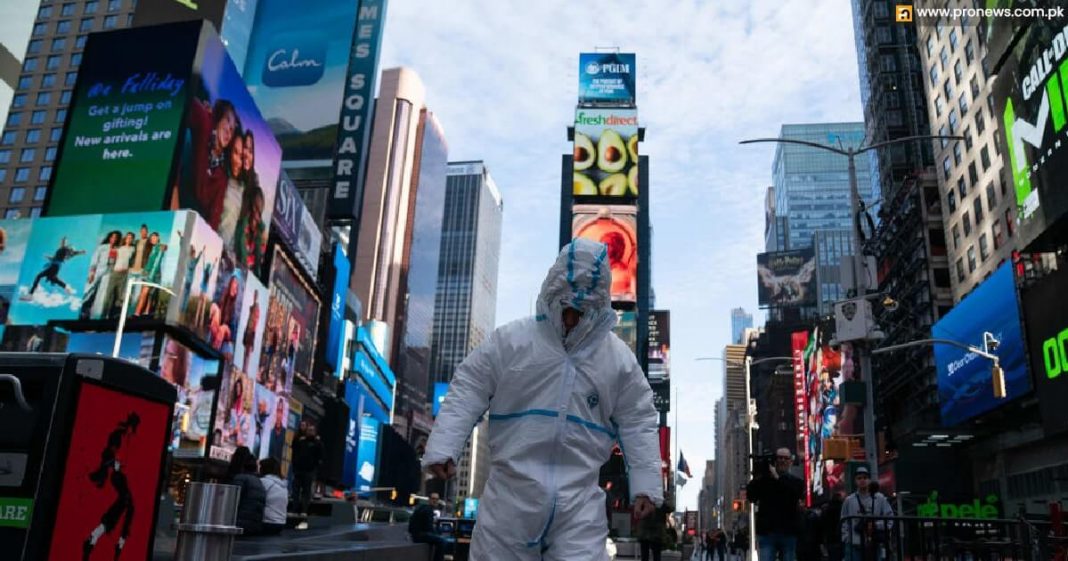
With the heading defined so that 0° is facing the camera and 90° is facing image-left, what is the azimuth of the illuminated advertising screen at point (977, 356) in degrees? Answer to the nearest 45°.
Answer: approximately 45°

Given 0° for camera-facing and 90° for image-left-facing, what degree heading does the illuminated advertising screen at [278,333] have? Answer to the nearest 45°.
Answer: approximately 315°

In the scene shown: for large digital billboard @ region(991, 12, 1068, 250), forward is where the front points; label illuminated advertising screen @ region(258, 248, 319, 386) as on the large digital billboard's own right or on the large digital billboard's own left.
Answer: on the large digital billboard's own right

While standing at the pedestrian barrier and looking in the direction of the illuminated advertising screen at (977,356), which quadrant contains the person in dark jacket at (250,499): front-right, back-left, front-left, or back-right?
back-left

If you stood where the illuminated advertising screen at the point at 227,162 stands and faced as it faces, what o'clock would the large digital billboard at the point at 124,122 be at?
The large digital billboard is roughly at 4 o'clock from the illuminated advertising screen.
